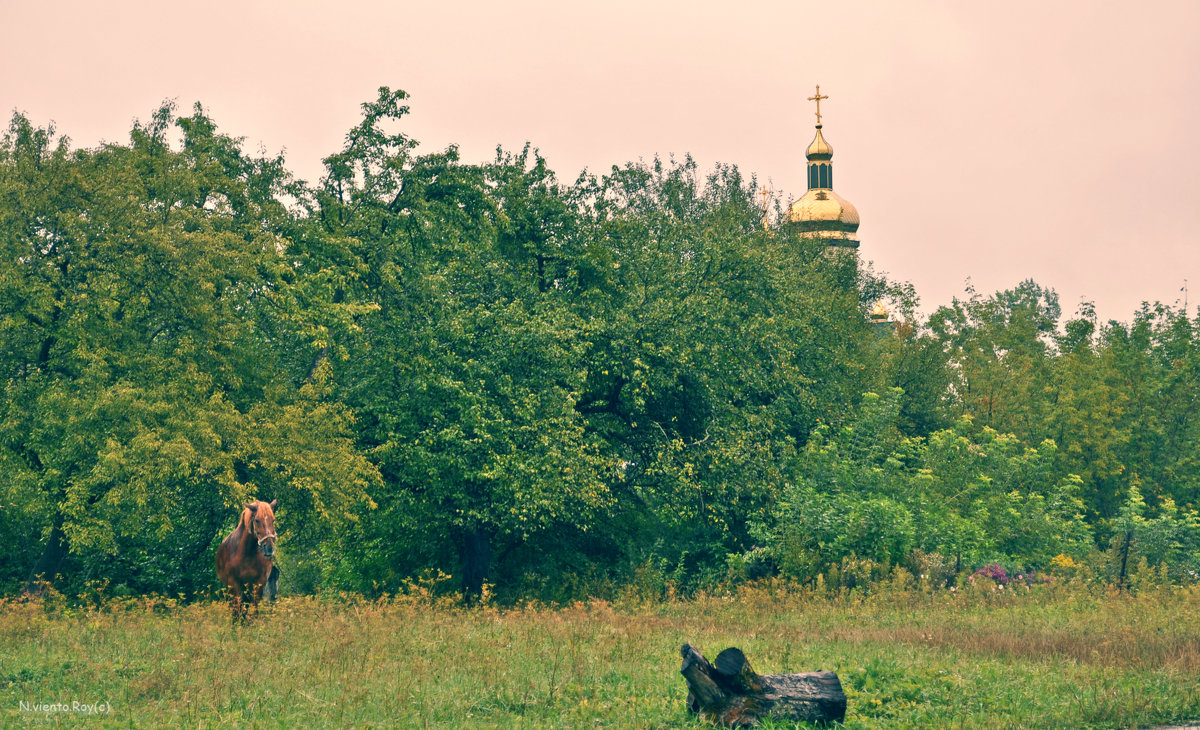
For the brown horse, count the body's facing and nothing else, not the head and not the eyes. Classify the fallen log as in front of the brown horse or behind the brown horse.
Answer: in front

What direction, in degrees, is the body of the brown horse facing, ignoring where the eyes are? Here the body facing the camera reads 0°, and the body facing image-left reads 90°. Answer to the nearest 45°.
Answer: approximately 315°

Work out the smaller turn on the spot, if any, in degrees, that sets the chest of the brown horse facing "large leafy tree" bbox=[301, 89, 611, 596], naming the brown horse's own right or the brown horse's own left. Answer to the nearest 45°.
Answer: approximately 90° to the brown horse's own left

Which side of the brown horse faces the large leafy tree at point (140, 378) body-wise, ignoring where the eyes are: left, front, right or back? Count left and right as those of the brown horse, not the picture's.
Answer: back

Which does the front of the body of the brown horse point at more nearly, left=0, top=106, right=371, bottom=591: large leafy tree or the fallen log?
the fallen log

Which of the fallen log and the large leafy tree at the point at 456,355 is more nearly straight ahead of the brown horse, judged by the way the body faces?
the fallen log
